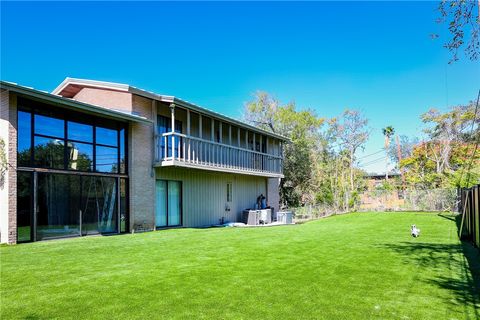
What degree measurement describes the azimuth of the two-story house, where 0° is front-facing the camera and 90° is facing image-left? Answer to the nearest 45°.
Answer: approximately 315°

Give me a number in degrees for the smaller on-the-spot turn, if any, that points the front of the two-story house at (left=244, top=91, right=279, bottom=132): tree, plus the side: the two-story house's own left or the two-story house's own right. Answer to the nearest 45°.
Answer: approximately 90° to the two-story house's own left

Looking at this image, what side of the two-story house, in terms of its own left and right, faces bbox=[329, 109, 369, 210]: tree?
left

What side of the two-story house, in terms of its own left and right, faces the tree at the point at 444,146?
left

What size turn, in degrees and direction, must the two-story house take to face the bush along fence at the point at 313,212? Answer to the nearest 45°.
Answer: approximately 90° to its left

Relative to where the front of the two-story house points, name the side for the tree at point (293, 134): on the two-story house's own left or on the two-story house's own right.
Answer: on the two-story house's own left

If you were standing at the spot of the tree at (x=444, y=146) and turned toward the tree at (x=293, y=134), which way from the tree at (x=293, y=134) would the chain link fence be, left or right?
left
